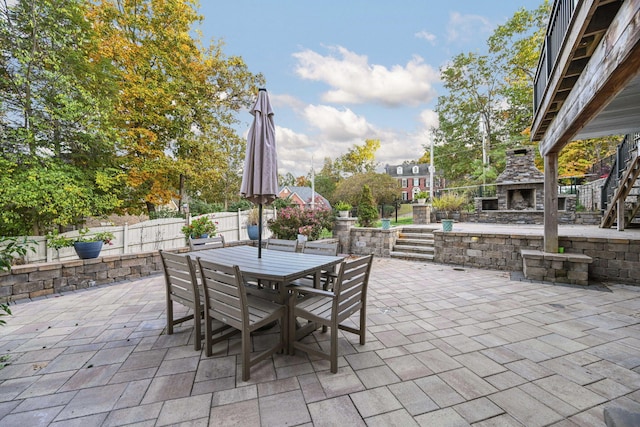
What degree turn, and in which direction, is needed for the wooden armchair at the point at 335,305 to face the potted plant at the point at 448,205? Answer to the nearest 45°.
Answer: approximately 90° to its right

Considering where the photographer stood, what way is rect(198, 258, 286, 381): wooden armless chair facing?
facing away from the viewer and to the right of the viewer

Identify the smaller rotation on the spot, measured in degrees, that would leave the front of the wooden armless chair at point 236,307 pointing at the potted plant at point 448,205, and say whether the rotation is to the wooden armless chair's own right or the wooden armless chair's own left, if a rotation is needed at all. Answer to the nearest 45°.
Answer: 0° — it already faces it

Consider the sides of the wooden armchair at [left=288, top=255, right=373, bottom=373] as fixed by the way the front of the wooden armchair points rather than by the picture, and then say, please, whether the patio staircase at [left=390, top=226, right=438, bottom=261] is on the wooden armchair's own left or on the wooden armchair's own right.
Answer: on the wooden armchair's own right

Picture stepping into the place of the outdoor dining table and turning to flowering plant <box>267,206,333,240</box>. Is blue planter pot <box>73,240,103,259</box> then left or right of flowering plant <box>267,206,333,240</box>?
left

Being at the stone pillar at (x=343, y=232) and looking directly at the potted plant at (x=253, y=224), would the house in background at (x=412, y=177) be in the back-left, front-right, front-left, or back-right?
back-right

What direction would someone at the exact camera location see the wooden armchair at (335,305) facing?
facing away from the viewer and to the left of the viewer

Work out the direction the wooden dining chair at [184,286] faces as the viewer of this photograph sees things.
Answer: facing away from the viewer and to the right of the viewer
